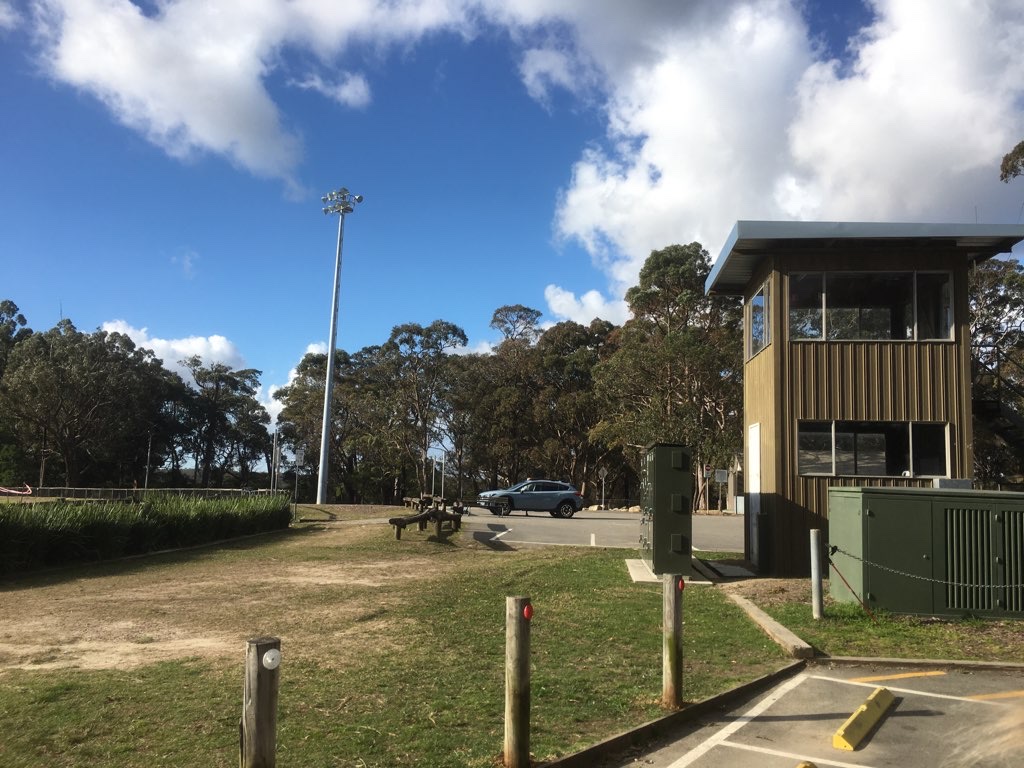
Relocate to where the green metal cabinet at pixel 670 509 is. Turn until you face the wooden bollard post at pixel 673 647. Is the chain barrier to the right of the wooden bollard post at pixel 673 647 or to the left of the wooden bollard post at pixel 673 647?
left

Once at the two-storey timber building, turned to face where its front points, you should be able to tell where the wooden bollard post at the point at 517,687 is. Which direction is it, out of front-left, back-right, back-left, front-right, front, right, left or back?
front

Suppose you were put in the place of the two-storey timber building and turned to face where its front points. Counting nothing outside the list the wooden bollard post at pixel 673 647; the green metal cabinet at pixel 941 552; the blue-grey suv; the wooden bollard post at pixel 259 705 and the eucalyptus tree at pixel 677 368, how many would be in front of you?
3

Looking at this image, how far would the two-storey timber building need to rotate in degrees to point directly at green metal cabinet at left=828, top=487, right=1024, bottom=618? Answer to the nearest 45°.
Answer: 0° — it already faces it

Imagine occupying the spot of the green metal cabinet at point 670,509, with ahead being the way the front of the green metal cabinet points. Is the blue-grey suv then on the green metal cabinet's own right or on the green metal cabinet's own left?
on the green metal cabinet's own right

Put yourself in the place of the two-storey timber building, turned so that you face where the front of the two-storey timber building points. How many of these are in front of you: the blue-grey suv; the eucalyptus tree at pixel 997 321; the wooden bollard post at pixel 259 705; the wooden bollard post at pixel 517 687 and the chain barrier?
3

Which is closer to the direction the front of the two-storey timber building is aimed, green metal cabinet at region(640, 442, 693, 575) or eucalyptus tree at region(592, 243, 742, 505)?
the green metal cabinet

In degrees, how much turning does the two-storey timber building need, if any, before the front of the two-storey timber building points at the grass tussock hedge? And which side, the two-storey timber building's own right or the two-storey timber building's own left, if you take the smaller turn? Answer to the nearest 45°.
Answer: approximately 90° to the two-storey timber building's own right
